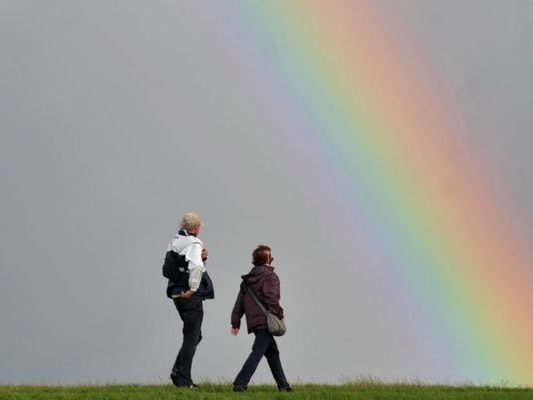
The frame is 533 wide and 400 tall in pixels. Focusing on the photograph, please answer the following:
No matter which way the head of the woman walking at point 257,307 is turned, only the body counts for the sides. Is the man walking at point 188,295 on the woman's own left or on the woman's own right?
on the woman's own left

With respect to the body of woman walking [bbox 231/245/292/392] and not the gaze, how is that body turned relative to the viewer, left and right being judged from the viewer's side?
facing away from the viewer and to the right of the viewer

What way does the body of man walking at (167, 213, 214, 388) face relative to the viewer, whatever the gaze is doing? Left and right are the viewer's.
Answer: facing to the right of the viewer

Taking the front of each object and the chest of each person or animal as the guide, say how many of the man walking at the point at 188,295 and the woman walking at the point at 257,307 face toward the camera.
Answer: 0

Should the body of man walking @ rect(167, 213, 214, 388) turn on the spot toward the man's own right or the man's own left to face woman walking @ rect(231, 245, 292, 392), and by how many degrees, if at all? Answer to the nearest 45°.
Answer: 0° — they already face them
